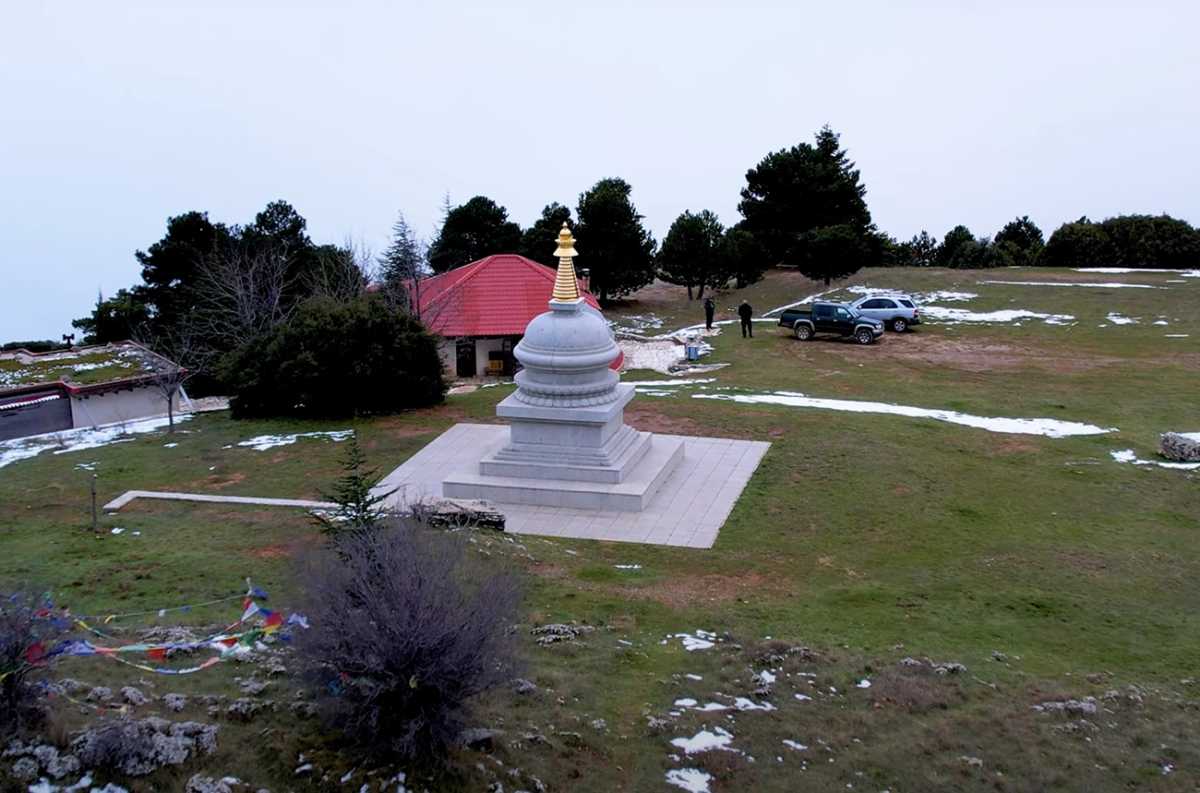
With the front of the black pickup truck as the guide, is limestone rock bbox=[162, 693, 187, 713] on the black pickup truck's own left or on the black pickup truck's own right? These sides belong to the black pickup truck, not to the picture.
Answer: on the black pickup truck's own right

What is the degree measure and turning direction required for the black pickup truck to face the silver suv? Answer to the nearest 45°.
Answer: approximately 90° to its left

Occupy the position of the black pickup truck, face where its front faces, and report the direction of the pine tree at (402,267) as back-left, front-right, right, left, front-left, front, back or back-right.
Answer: back-right

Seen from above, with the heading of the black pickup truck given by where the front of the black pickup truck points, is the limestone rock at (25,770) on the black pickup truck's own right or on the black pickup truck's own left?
on the black pickup truck's own right

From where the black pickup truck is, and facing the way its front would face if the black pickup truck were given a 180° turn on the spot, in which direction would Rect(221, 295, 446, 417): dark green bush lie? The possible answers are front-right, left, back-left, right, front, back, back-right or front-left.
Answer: left

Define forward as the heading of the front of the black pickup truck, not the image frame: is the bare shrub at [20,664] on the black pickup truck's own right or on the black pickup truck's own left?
on the black pickup truck's own right

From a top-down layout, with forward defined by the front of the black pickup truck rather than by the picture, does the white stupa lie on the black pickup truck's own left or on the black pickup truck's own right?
on the black pickup truck's own right

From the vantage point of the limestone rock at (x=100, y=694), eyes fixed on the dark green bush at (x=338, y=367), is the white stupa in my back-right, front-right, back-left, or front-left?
front-right

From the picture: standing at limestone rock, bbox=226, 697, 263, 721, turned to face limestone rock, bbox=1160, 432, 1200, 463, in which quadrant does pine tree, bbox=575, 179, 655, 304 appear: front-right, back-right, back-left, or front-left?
front-left

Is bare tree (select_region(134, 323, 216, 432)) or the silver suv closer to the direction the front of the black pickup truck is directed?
the silver suv

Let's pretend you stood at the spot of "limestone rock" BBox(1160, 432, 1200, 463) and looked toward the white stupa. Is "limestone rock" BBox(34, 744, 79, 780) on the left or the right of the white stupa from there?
left

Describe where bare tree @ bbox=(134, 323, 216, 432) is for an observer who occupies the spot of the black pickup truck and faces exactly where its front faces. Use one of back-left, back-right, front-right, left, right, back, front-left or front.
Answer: back-right

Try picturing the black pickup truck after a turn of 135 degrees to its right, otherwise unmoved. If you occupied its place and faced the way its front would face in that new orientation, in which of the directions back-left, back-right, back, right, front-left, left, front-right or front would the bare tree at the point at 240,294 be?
front

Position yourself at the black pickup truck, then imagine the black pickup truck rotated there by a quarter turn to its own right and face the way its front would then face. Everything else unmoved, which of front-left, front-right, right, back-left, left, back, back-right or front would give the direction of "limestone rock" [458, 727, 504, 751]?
front-left

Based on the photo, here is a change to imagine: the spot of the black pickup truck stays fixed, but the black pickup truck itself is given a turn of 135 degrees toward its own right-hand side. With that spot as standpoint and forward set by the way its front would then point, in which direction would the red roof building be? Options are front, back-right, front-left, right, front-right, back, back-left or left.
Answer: front

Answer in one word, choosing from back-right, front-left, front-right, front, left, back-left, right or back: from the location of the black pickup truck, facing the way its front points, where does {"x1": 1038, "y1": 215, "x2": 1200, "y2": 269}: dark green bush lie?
left

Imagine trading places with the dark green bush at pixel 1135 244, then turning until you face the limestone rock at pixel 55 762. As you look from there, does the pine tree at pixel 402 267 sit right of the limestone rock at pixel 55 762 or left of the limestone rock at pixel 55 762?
right

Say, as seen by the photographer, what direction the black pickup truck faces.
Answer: facing the viewer and to the right of the viewer
